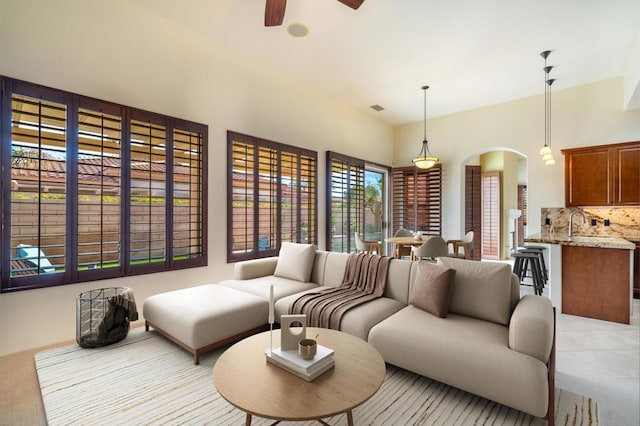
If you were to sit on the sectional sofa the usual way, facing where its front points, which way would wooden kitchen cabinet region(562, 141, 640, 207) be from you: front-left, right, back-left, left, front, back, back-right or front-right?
back

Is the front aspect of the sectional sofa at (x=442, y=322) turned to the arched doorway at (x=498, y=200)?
no

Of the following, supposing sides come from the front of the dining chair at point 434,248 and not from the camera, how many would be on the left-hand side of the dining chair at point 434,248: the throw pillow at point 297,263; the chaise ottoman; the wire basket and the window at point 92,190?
4

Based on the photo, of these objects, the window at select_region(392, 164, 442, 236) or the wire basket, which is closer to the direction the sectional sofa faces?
the wire basket

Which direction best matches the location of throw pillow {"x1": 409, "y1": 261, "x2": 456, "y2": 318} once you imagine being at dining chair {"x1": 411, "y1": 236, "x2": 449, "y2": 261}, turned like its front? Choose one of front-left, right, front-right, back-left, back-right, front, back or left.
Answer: back-left

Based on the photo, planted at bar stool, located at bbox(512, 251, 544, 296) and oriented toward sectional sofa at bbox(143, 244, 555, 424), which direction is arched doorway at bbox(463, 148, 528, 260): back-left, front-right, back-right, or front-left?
back-right

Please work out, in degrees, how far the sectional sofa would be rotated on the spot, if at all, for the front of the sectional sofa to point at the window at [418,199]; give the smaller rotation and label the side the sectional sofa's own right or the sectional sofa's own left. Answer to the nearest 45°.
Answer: approximately 135° to the sectional sofa's own right

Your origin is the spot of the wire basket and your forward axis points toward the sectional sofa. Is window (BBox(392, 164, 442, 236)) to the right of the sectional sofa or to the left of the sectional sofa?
left

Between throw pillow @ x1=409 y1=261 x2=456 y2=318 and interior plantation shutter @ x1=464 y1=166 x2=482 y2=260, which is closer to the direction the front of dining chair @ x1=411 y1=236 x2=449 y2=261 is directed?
the interior plantation shutter

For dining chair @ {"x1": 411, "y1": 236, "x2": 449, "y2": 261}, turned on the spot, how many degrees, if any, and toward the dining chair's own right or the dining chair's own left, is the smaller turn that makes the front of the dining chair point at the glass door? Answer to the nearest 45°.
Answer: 0° — it already faces it

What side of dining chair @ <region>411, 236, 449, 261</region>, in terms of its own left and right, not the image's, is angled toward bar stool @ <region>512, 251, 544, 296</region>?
right

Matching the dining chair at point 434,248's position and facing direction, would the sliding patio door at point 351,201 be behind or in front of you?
in front

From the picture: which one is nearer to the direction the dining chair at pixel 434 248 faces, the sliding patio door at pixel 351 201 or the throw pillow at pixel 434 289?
the sliding patio door

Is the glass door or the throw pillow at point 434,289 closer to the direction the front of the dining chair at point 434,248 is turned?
the glass door

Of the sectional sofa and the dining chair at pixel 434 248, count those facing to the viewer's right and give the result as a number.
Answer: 0

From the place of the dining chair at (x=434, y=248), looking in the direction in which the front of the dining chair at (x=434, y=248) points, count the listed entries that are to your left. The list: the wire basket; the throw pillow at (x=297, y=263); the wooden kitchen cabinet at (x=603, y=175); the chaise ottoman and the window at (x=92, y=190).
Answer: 4

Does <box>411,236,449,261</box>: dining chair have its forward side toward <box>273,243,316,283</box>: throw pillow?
no

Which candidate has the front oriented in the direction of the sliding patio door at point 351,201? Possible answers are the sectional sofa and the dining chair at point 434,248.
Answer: the dining chair

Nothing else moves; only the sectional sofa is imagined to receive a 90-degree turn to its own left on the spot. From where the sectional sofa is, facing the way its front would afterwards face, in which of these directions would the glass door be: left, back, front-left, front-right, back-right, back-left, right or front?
back-left

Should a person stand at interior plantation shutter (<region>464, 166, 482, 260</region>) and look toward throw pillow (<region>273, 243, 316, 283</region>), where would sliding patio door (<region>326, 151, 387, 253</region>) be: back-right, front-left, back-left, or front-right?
front-right

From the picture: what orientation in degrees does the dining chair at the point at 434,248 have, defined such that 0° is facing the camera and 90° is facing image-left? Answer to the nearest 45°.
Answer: approximately 135°

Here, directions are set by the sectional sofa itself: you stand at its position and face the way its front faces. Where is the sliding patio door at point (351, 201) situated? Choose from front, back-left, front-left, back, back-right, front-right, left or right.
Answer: back-right
